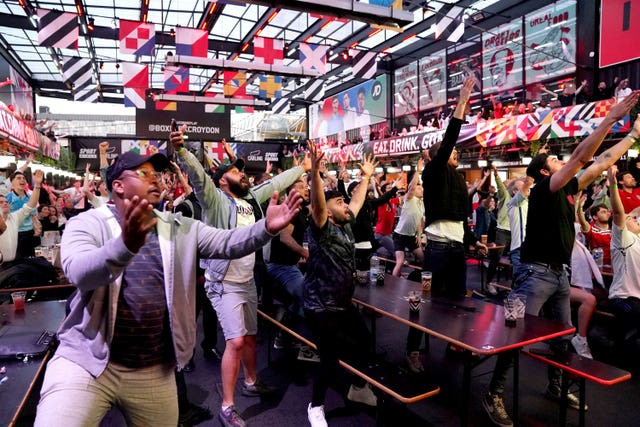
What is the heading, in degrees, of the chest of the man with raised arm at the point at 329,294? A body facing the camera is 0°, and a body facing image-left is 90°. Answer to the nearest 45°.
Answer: approximately 315°

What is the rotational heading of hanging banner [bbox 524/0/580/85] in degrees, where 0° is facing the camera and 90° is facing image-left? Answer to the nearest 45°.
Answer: approximately 45°

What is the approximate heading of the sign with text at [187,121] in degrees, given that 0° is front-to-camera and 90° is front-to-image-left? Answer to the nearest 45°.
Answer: approximately 0°

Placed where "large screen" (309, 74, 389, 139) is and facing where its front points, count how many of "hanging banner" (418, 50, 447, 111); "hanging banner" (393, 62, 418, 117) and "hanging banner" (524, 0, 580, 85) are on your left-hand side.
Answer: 3

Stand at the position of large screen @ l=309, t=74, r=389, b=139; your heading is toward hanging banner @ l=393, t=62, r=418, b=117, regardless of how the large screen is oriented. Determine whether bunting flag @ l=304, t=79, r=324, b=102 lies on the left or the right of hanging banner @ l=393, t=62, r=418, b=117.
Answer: right

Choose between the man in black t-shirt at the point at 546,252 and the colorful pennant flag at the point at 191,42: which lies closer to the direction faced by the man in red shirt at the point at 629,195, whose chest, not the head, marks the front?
the man in black t-shirt

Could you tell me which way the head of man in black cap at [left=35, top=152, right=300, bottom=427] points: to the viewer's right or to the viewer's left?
to the viewer's right

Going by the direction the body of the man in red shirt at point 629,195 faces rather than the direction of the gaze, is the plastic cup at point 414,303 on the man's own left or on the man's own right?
on the man's own right

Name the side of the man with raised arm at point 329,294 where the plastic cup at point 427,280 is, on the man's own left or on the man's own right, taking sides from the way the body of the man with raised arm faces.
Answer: on the man's own left

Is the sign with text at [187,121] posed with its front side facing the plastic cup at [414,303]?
yes
